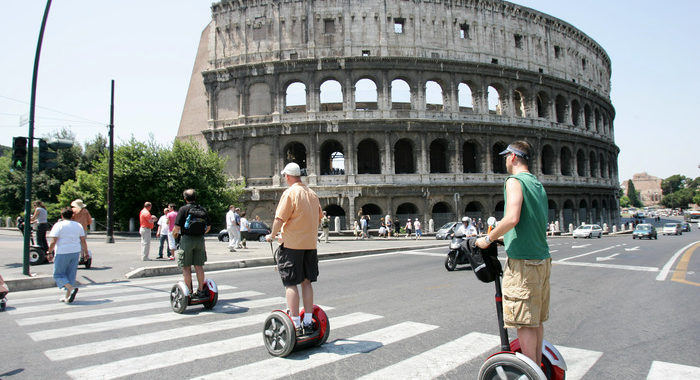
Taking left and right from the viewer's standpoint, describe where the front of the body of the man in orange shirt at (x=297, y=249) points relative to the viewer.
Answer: facing away from the viewer and to the left of the viewer

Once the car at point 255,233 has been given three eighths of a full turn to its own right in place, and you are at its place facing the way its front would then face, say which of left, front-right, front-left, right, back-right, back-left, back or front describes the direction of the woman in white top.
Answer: back-right

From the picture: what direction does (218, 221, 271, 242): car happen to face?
to the viewer's left

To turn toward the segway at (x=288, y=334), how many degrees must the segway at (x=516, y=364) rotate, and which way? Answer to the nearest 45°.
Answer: approximately 45° to its left

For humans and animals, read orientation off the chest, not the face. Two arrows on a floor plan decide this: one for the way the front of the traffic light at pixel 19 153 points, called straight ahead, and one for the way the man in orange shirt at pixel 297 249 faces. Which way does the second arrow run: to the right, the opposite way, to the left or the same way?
the opposite way

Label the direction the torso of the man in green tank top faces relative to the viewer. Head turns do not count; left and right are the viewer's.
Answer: facing away from the viewer and to the left of the viewer

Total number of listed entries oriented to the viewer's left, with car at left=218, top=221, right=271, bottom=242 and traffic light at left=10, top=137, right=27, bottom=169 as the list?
1
